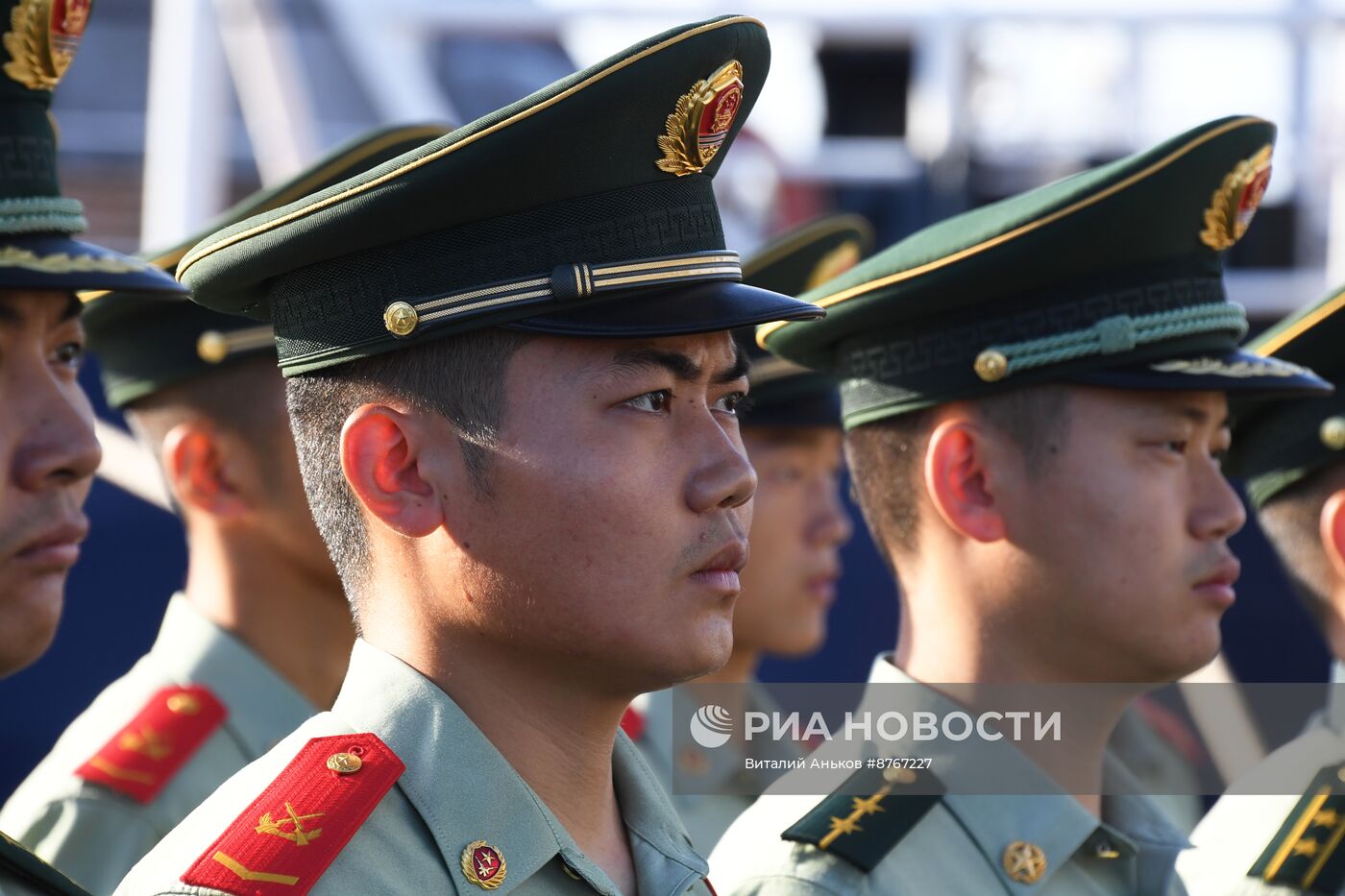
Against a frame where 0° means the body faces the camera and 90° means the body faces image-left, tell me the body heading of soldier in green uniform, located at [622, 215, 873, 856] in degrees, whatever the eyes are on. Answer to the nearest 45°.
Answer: approximately 315°

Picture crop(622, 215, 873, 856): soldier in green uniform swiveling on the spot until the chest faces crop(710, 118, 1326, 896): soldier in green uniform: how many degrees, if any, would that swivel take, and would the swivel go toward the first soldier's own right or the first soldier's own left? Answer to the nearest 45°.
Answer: approximately 45° to the first soldier's own right

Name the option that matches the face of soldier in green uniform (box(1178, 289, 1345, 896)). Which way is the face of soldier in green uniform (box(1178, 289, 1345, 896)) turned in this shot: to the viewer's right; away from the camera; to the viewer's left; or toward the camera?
to the viewer's right

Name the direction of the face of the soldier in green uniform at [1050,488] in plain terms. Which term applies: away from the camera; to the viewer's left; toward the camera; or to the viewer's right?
to the viewer's right

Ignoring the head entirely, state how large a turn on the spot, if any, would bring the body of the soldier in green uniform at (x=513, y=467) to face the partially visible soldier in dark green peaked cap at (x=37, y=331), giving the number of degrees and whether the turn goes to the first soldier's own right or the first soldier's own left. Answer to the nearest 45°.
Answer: approximately 180°
